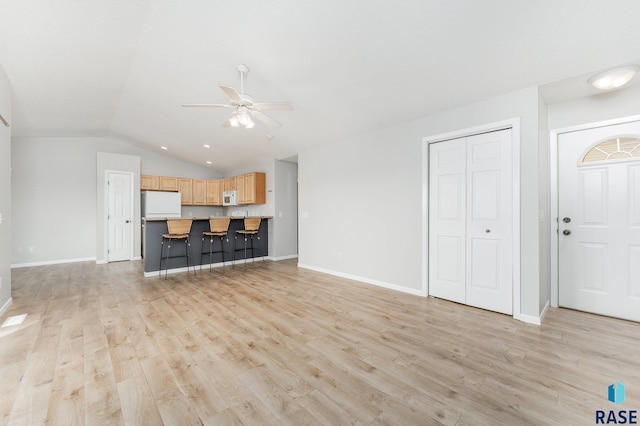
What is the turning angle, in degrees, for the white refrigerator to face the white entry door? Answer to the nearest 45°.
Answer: approximately 45° to its left

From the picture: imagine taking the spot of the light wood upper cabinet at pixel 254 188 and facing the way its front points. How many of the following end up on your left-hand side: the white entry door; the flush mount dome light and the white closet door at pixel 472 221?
3

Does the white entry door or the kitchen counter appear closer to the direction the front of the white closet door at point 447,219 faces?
the kitchen counter

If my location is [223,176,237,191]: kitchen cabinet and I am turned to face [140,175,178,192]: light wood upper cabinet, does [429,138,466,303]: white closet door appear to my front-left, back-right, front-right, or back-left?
back-left

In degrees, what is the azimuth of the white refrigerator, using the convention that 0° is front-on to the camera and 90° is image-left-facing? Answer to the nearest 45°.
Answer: approximately 0°

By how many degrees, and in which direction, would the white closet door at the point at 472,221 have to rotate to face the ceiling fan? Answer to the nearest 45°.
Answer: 0° — it already faces it

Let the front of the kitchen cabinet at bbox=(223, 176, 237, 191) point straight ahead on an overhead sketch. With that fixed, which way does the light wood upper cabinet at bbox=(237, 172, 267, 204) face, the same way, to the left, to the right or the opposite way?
the same way

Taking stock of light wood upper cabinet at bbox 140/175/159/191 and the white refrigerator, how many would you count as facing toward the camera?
2

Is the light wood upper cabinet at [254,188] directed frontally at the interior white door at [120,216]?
no

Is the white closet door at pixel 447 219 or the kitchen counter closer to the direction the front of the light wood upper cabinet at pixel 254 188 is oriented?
the kitchen counter

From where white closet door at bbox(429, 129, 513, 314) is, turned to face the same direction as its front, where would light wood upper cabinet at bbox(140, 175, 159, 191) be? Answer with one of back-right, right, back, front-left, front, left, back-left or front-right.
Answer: front-right

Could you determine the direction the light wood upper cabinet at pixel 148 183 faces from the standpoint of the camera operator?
facing the viewer

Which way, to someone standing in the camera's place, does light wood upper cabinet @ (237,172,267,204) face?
facing the viewer and to the left of the viewer

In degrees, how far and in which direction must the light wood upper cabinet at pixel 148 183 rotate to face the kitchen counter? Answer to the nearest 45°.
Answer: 0° — it already faces it

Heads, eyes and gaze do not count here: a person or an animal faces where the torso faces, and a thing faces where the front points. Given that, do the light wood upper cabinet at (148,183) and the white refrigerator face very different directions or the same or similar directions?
same or similar directions

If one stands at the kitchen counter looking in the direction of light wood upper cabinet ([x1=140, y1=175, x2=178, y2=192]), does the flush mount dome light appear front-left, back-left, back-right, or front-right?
back-right

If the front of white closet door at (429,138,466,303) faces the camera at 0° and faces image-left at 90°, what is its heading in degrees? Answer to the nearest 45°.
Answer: approximately 45°

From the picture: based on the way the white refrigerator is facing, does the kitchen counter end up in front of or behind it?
in front

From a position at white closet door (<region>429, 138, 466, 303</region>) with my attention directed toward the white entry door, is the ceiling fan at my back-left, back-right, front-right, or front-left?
back-right

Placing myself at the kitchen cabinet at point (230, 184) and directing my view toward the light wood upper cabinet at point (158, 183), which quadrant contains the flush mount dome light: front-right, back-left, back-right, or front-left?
back-left

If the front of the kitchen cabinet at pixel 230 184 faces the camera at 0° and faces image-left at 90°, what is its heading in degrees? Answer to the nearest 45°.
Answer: approximately 45°
